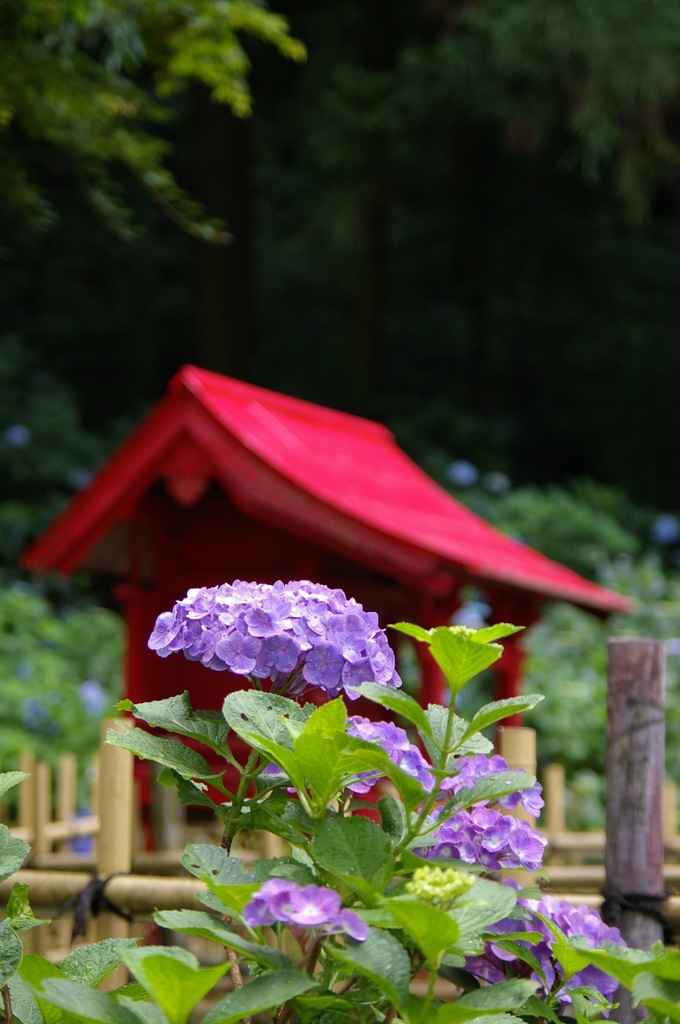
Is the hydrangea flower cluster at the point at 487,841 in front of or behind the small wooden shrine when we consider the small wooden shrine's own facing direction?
in front

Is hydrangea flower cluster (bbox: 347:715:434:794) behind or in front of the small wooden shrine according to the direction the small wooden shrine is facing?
in front

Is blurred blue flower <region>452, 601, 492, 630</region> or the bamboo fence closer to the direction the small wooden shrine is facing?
the bamboo fence

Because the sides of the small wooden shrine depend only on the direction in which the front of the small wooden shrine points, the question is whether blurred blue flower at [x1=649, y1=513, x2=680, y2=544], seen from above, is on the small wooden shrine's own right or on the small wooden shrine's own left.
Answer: on the small wooden shrine's own left

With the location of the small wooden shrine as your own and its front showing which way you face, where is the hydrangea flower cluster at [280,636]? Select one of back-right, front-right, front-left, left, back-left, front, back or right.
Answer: front-right

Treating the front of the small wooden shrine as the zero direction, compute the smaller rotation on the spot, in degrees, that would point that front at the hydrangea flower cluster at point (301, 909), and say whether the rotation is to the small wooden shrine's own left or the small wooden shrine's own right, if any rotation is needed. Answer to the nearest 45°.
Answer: approximately 45° to the small wooden shrine's own right

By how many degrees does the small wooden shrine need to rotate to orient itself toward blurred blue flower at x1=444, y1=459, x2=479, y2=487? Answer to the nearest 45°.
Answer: approximately 135° to its left
